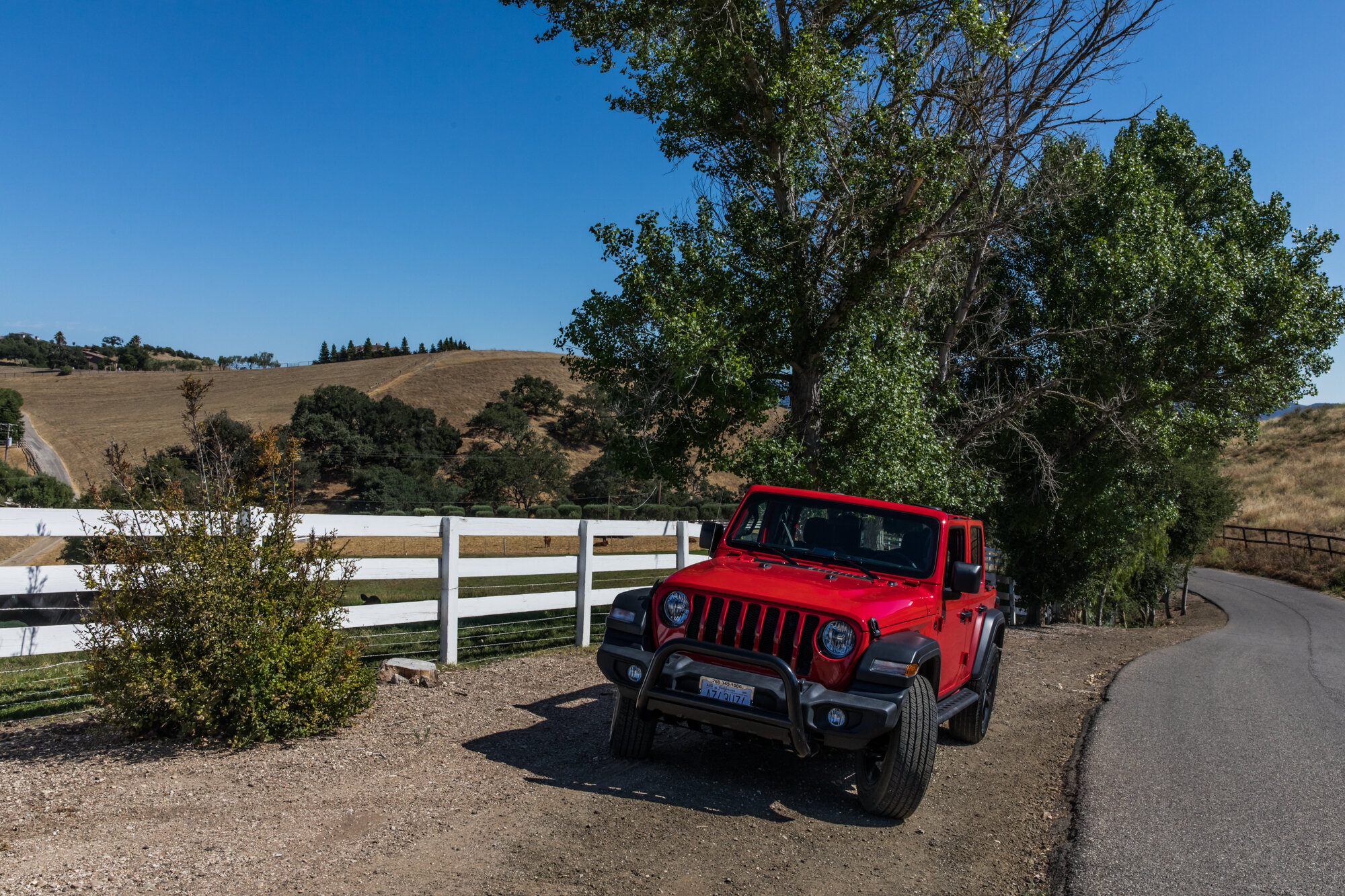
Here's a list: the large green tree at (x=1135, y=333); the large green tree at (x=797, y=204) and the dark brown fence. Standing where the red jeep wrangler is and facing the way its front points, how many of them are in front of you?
0

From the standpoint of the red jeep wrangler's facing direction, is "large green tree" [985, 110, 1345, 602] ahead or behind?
behind

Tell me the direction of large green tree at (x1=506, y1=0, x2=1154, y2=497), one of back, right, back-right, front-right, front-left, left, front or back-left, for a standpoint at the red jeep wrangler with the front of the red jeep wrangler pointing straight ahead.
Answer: back-right

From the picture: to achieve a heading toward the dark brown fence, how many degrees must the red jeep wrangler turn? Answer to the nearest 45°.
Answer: approximately 180°

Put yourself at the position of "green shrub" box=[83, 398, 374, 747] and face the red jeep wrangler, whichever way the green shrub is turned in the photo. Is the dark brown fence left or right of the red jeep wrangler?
left

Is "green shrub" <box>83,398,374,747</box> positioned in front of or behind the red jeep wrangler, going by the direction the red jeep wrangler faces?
in front

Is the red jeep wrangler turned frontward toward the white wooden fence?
no

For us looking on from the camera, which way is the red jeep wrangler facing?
facing the viewer and to the left of the viewer
